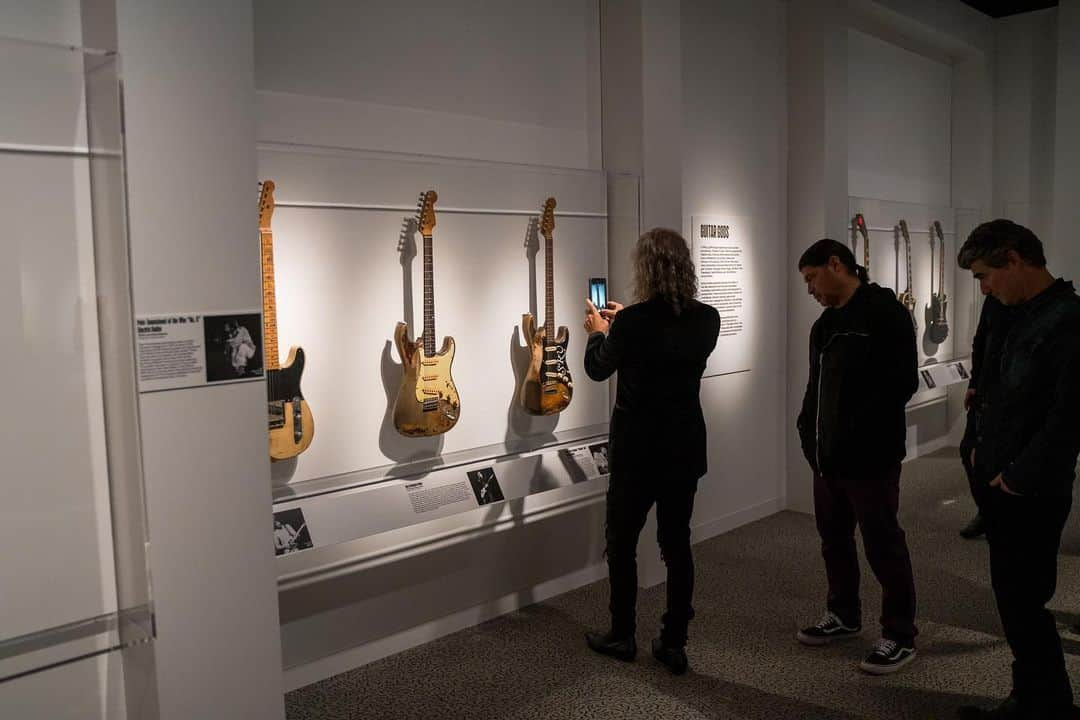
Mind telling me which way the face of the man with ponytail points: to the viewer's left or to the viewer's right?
to the viewer's left

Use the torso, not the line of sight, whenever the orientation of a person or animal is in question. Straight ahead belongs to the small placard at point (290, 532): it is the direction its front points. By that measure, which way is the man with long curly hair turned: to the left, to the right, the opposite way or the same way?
the opposite way

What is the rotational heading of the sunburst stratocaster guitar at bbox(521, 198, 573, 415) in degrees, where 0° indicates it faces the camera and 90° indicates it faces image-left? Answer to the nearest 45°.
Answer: approximately 315°

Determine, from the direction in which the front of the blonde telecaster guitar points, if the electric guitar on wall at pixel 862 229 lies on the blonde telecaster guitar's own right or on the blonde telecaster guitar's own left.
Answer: on the blonde telecaster guitar's own left

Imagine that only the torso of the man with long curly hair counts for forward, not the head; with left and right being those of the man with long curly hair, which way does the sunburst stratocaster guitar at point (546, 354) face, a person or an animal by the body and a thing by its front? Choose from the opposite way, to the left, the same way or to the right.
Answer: the opposite way

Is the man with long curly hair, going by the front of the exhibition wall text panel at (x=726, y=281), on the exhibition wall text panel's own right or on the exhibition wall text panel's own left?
on the exhibition wall text panel's own right

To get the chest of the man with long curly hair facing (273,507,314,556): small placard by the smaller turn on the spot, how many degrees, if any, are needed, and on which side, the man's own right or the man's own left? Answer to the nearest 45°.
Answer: approximately 45° to the man's own left

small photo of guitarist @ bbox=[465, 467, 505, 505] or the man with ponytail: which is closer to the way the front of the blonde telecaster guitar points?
the man with ponytail

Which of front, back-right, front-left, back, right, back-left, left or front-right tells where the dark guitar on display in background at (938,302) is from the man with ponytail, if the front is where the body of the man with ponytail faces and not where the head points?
back-right
